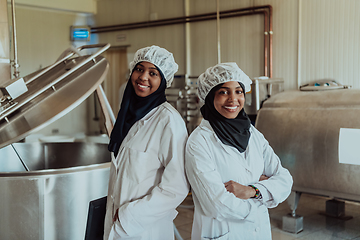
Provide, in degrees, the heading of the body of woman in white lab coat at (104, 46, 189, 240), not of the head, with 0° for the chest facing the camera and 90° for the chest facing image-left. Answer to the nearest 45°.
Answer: approximately 45°

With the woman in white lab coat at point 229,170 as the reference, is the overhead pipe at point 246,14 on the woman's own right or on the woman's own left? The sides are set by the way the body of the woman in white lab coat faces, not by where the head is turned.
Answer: on the woman's own left

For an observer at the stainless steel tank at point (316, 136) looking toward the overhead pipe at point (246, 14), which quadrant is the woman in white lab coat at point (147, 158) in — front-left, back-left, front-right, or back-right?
back-left

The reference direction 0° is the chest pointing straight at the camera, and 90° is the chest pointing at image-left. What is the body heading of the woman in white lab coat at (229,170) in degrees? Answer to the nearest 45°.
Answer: approximately 315°

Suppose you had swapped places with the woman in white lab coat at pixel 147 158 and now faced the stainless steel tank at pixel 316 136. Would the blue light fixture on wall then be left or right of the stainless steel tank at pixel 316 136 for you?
left

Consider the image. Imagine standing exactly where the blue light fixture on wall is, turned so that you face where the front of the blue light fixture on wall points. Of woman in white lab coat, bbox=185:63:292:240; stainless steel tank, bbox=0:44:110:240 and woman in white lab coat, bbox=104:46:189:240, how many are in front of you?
3

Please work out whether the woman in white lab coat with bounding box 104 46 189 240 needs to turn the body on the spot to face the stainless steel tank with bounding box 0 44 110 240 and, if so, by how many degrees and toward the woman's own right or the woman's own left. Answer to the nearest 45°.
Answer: approximately 90° to the woman's own right

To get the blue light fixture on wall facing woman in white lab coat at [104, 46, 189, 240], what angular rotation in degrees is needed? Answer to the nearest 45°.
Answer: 0° — it already faces them
